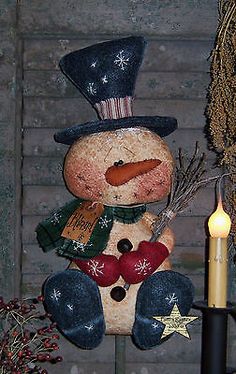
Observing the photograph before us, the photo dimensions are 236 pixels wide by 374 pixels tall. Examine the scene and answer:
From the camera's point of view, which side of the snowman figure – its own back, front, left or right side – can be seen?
front
